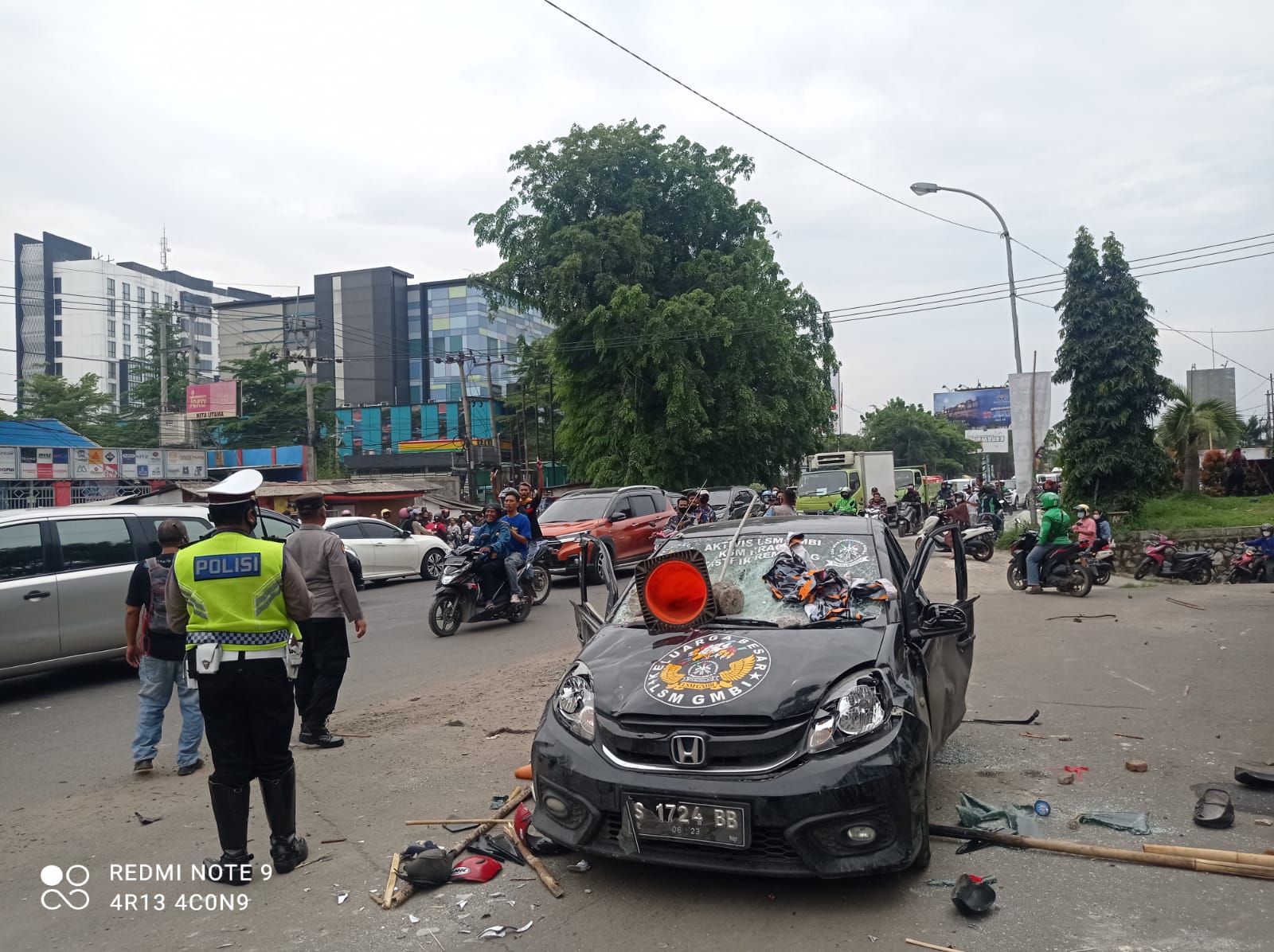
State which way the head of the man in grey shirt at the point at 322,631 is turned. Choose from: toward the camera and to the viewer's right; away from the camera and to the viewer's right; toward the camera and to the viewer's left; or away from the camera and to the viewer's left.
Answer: away from the camera and to the viewer's right

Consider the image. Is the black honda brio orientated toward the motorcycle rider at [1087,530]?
no

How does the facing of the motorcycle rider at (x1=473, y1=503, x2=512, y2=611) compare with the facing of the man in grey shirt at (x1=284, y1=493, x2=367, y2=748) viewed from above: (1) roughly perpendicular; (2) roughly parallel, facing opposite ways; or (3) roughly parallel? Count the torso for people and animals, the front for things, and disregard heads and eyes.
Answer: roughly parallel, facing opposite ways

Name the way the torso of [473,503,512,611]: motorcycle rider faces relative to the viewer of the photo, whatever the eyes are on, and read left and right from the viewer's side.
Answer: facing the viewer and to the left of the viewer

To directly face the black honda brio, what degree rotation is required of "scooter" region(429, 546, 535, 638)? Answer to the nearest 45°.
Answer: approximately 45° to its left

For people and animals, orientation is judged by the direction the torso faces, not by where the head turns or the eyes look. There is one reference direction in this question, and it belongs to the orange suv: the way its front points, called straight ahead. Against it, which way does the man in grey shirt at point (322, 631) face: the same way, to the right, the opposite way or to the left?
the opposite way

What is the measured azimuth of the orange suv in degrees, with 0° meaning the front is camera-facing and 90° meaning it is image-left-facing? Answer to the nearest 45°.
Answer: approximately 45°

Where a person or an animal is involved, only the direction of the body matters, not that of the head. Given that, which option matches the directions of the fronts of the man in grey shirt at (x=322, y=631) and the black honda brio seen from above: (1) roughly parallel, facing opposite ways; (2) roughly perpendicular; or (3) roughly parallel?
roughly parallel, facing opposite ways

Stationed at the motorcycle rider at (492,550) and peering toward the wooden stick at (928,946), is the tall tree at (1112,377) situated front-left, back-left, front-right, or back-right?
back-left

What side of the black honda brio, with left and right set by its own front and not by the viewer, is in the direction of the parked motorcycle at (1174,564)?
back

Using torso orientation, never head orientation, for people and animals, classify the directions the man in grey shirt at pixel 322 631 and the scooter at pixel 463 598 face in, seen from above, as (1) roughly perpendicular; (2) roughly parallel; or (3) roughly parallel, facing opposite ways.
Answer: roughly parallel, facing opposite ways

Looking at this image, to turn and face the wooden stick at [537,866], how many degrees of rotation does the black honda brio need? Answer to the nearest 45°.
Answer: approximately 45° to its right

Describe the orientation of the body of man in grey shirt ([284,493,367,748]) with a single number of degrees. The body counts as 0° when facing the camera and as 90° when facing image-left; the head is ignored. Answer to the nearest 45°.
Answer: approximately 225°

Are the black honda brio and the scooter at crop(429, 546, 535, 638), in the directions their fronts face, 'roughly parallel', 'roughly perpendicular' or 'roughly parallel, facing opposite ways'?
roughly parallel

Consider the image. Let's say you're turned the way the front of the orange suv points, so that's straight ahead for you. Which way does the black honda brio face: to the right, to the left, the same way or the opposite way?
the same way

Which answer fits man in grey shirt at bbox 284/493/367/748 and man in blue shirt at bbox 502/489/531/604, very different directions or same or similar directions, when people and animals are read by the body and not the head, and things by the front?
very different directions
